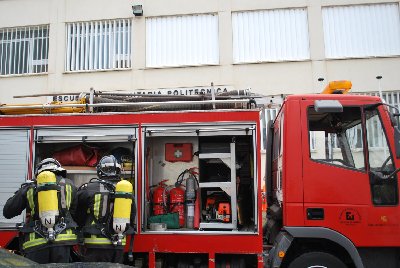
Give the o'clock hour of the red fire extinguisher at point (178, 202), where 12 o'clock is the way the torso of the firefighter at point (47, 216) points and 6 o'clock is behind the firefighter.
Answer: The red fire extinguisher is roughly at 2 o'clock from the firefighter.

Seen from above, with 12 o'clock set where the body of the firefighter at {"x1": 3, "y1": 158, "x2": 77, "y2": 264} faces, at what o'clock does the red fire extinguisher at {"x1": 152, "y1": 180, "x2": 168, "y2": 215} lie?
The red fire extinguisher is roughly at 2 o'clock from the firefighter.

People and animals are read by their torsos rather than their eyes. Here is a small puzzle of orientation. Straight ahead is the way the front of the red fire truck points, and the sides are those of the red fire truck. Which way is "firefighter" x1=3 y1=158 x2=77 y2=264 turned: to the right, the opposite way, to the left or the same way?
to the left

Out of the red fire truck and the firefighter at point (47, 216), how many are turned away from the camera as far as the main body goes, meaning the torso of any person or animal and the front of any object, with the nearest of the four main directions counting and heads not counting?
1

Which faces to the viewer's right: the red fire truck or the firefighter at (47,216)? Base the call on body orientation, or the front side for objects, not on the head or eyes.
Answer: the red fire truck

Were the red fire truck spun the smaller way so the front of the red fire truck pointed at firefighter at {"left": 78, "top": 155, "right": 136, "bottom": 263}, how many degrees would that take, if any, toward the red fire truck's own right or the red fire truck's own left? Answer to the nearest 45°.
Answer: approximately 135° to the red fire truck's own right

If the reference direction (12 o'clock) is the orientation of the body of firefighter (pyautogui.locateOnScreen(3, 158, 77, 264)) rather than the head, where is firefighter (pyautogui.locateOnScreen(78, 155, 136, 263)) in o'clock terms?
firefighter (pyautogui.locateOnScreen(78, 155, 136, 263)) is roughly at 3 o'clock from firefighter (pyautogui.locateOnScreen(3, 158, 77, 264)).

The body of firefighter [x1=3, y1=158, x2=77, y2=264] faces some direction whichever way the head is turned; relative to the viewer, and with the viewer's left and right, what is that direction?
facing away from the viewer

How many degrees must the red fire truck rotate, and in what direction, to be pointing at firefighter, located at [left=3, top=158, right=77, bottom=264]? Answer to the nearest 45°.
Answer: approximately 135° to its right

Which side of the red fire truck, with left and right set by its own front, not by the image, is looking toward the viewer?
right
